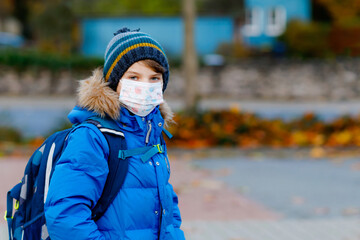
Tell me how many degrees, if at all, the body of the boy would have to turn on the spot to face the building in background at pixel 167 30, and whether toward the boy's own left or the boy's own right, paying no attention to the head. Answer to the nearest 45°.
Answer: approximately 135° to the boy's own left

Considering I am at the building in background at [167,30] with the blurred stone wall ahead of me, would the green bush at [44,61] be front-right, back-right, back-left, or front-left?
front-right

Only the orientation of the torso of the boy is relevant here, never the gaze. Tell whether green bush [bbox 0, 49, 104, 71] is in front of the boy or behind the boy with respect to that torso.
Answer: behind

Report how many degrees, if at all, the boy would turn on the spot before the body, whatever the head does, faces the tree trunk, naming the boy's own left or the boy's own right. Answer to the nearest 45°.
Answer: approximately 135° to the boy's own left

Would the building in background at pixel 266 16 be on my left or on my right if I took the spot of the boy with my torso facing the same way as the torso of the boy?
on my left

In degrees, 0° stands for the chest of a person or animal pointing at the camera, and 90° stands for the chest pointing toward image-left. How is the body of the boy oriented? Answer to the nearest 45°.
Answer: approximately 315°
